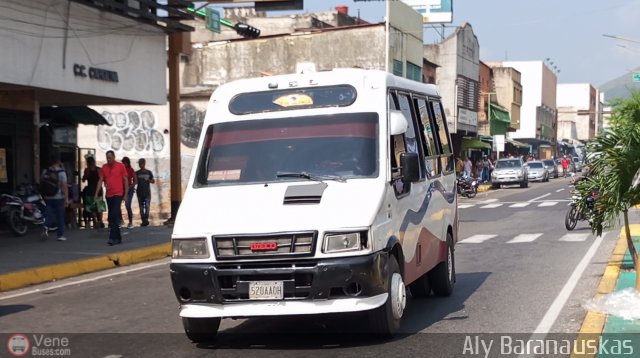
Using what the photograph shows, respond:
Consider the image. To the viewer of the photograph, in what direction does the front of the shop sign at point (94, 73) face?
facing the viewer and to the right of the viewer

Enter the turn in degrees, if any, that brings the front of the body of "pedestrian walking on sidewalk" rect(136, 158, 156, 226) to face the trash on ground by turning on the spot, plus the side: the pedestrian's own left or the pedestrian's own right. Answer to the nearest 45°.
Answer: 0° — they already face it

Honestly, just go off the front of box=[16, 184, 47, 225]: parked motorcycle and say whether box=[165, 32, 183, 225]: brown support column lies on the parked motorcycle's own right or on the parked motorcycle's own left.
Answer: on the parked motorcycle's own left

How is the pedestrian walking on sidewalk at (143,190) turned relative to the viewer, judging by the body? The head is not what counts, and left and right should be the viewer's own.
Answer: facing the viewer

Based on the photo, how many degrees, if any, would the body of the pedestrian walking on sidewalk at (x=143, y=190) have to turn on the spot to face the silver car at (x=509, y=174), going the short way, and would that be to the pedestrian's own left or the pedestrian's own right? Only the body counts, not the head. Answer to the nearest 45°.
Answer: approximately 135° to the pedestrian's own left

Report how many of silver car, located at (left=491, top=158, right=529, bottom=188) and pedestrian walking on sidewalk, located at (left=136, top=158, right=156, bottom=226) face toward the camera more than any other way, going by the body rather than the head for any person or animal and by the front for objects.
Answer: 2

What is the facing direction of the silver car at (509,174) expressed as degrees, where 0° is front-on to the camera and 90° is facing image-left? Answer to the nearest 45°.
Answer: approximately 0°
